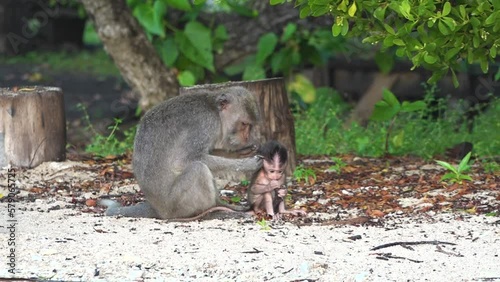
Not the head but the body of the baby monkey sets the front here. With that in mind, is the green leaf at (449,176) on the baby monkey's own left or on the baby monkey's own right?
on the baby monkey's own left

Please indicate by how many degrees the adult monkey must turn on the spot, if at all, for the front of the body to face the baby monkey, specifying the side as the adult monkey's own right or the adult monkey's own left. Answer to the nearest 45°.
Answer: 0° — it already faces it

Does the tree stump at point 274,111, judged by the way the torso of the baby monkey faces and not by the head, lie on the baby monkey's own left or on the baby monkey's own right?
on the baby monkey's own left

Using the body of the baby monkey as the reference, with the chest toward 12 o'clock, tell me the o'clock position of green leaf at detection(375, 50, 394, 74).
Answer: The green leaf is roughly at 8 o'clock from the baby monkey.

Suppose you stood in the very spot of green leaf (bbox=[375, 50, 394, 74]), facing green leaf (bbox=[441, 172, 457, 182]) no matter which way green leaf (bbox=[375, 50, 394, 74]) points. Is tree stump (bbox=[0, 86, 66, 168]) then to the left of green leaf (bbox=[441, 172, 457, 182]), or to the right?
right

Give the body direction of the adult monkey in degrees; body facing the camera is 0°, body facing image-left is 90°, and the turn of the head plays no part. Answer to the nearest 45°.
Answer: approximately 270°
